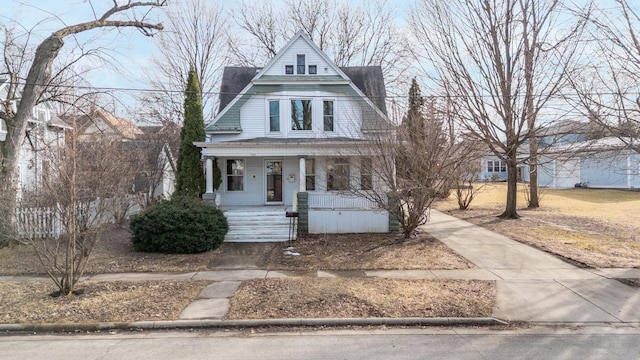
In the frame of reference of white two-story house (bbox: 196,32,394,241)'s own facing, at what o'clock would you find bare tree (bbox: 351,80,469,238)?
The bare tree is roughly at 11 o'clock from the white two-story house.

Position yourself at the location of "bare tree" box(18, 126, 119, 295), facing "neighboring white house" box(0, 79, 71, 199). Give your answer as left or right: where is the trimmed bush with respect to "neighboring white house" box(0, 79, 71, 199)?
right

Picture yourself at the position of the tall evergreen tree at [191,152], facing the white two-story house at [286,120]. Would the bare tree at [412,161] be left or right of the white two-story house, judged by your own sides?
right

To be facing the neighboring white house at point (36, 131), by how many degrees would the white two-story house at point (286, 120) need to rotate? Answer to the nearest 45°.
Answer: approximately 90° to its right

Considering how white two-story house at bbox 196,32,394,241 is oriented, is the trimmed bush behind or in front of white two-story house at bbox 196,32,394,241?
in front

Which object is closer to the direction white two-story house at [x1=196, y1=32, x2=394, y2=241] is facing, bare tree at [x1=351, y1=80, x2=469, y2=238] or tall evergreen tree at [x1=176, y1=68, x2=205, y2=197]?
the bare tree

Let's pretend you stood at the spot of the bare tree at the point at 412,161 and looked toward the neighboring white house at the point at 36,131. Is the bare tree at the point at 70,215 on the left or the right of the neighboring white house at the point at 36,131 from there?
left

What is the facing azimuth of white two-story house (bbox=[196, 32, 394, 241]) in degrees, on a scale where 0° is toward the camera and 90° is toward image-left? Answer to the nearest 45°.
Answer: approximately 0°

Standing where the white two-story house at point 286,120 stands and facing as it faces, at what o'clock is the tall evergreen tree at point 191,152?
The tall evergreen tree is roughly at 3 o'clock from the white two-story house.

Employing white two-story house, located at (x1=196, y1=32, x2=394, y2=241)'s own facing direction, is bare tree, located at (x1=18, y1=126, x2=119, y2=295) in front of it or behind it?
in front

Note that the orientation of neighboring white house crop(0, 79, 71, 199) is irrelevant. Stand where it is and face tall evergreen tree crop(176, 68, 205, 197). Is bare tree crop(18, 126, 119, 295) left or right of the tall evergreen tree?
right

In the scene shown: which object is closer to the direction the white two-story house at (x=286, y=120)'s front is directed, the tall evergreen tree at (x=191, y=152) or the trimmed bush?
the trimmed bush
